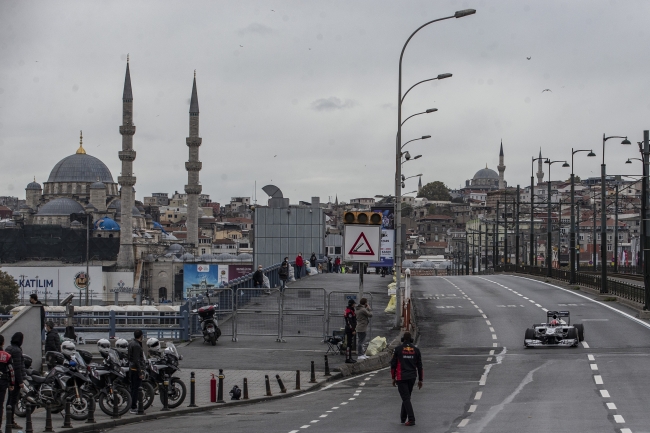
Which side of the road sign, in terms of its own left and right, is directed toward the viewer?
front

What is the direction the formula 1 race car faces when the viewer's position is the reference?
facing the viewer

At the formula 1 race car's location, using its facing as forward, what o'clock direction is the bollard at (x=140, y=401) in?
The bollard is roughly at 1 o'clock from the formula 1 race car.

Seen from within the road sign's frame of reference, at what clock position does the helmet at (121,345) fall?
The helmet is roughly at 1 o'clock from the road sign.

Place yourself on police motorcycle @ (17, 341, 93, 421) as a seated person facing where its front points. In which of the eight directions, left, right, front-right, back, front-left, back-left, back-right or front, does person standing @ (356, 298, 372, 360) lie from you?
left

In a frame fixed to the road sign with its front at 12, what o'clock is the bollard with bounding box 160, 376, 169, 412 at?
The bollard is roughly at 1 o'clock from the road sign.

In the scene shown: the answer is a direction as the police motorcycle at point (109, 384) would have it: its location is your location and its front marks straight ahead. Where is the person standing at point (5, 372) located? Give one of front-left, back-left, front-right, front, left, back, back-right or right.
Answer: right

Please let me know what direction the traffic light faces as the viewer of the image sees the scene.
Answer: facing the viewer

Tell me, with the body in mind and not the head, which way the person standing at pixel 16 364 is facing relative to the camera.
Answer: to the viewer's right

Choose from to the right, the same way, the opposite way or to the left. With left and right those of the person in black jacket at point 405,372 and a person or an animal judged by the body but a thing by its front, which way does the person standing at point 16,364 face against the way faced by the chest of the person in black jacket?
to the right

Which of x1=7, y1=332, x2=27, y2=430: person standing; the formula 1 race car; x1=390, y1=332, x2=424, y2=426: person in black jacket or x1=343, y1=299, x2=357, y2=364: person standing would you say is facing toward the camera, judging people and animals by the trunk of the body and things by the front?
the formula 1 race car

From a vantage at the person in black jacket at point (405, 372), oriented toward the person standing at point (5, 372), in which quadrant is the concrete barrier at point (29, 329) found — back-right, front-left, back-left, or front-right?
front-right

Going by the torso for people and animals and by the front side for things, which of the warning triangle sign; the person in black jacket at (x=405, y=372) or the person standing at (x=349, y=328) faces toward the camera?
the warning triangle sign

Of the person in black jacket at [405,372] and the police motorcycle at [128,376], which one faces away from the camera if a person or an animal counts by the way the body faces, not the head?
the person in black jacket
